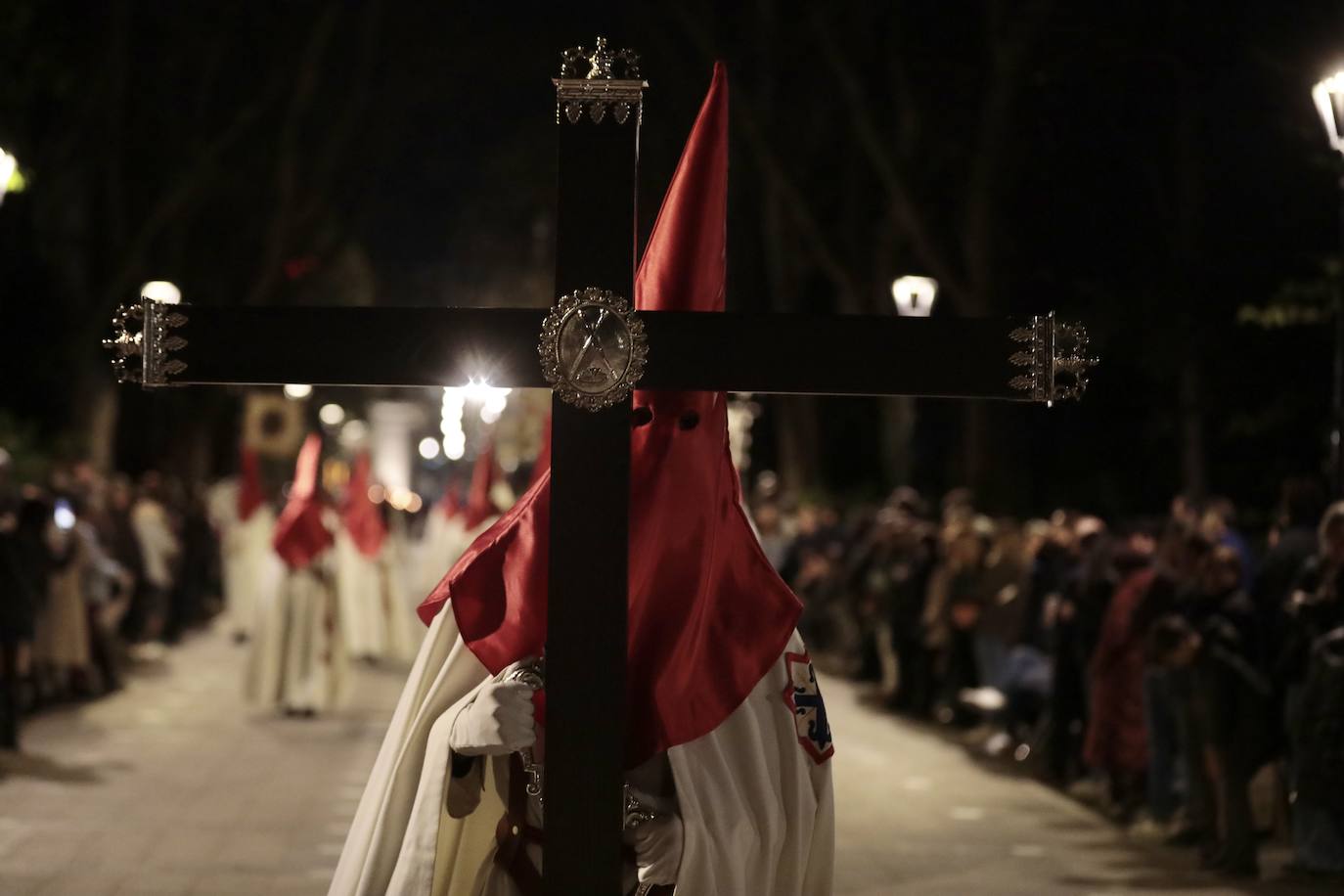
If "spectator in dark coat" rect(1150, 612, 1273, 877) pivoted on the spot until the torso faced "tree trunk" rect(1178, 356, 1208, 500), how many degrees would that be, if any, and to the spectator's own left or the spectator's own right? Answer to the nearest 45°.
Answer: approximately 90° to the spectator's own right

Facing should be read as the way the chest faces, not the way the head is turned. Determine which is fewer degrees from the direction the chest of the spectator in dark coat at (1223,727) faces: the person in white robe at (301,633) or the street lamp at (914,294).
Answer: the person in white robe

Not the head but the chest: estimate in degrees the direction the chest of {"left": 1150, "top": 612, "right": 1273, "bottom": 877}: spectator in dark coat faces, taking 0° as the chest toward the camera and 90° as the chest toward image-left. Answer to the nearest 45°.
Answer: approximately 90°

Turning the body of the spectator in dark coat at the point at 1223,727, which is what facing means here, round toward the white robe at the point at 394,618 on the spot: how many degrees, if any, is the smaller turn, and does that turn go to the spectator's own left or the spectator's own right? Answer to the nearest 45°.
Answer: approximately 45° to the spectator's own right

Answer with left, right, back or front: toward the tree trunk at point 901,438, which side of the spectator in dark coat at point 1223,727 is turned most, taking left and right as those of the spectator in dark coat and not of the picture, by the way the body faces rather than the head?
right

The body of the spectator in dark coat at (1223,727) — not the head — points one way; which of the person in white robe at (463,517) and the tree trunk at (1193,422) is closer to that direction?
the person in white robe
